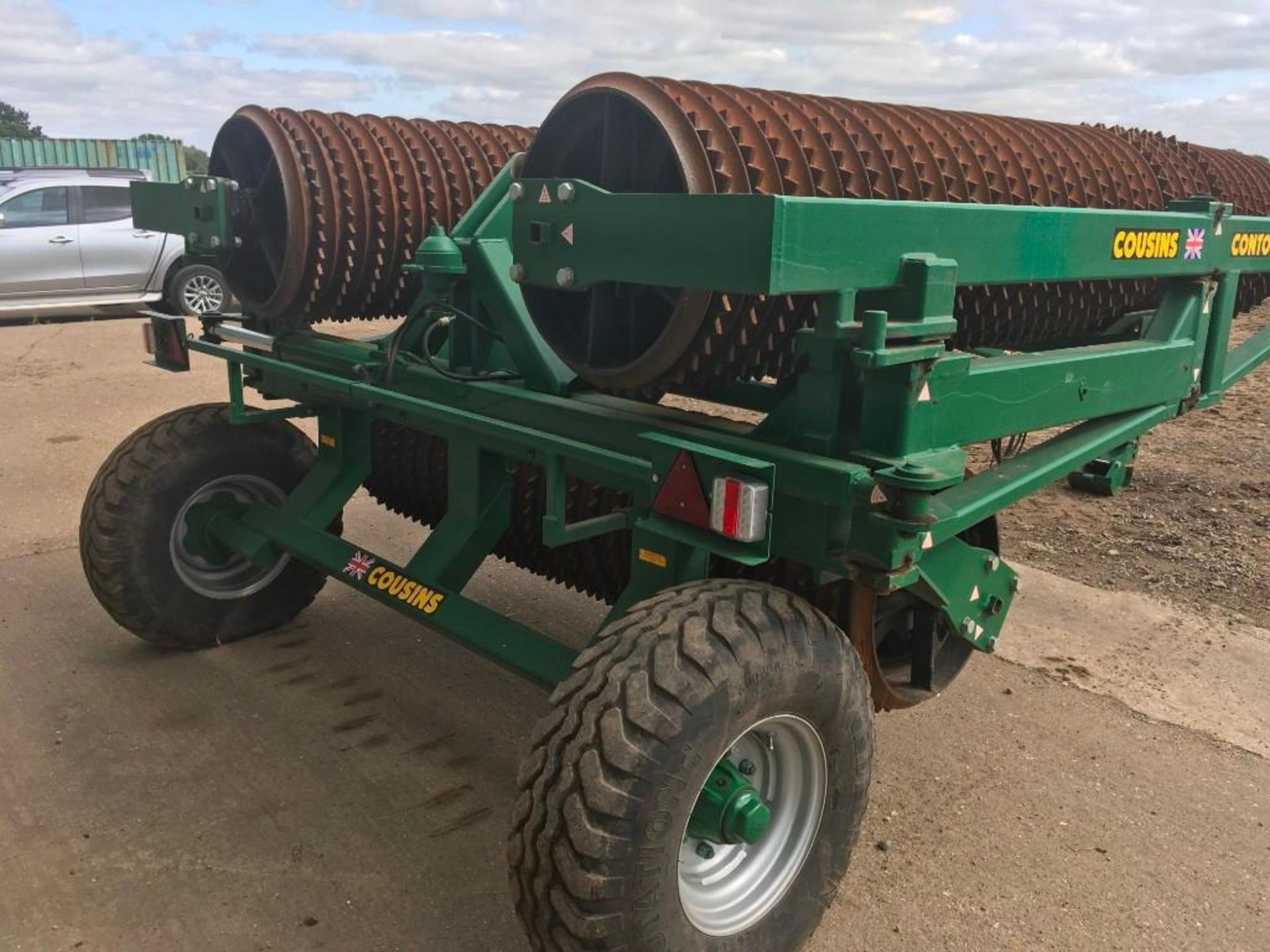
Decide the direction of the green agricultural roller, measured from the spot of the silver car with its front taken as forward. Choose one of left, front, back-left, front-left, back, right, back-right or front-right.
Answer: left

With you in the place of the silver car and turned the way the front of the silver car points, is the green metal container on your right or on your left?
on your right

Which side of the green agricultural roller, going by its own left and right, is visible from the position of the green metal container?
left

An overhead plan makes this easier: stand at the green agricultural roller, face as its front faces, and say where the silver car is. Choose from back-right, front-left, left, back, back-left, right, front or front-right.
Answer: left

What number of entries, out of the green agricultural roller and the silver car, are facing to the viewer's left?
1

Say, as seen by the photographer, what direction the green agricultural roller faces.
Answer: facing away from the viewer and to the right of the viewer

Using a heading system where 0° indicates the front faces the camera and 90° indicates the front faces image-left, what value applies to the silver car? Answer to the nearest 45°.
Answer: approximately 90°
